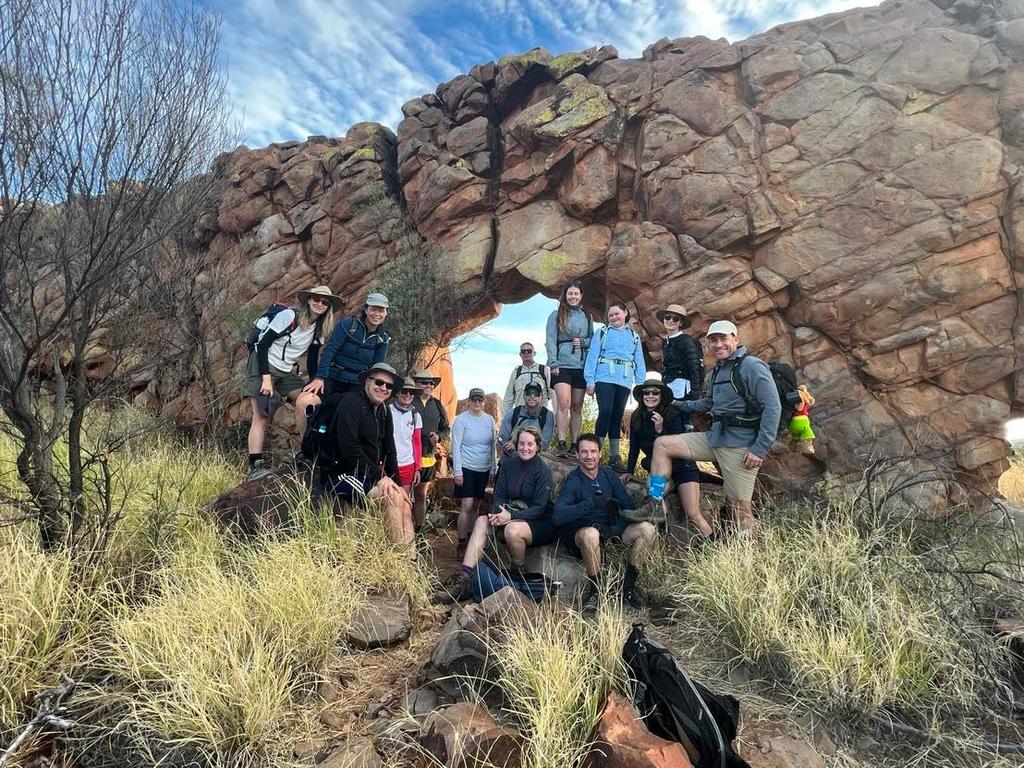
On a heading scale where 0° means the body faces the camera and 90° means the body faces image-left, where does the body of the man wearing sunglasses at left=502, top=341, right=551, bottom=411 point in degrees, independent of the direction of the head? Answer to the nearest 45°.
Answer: approximately 0°

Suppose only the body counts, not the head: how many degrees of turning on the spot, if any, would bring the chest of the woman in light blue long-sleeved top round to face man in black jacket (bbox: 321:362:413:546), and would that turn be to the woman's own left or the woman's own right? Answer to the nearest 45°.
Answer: approximately 45° to the woman's own right

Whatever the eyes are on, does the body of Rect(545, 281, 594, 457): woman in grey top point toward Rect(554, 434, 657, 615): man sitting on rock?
yes

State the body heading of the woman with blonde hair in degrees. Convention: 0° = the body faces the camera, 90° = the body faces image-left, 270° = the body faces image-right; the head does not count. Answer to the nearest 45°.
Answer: approximately 315°

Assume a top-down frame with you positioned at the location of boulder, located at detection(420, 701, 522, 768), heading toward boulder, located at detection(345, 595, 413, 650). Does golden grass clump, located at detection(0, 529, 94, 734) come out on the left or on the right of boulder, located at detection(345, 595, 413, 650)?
left

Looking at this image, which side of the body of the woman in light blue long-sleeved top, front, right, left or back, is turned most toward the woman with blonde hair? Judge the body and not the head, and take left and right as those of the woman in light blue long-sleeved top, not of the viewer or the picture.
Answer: right

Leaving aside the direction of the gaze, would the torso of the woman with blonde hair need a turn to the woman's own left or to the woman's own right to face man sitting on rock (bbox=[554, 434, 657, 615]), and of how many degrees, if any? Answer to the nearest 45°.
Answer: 0° — they already face them

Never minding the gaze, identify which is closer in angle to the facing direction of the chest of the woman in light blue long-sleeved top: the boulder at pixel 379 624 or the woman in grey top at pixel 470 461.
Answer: the boulder

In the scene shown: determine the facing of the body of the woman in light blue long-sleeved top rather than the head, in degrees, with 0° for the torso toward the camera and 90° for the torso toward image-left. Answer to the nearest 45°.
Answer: approximately 0°
